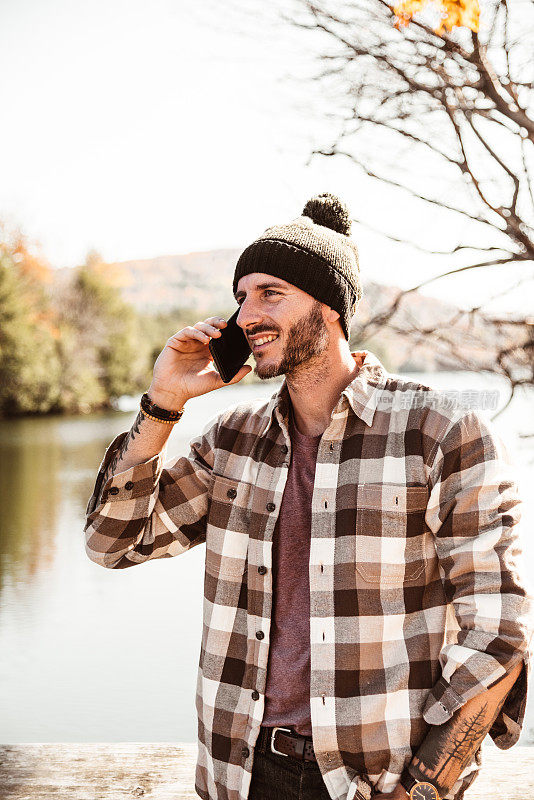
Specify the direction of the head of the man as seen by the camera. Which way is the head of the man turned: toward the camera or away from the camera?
toward the camera

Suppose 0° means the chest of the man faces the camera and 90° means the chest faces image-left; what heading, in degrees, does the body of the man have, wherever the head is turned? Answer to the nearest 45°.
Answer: approximately 45°
